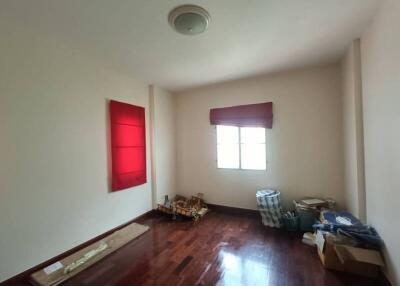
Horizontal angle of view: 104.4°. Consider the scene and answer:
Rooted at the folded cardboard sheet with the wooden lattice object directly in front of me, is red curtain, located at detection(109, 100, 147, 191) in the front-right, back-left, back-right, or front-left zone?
front-left

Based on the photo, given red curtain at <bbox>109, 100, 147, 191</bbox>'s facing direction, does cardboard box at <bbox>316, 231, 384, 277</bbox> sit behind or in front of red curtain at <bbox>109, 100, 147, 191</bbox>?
in front

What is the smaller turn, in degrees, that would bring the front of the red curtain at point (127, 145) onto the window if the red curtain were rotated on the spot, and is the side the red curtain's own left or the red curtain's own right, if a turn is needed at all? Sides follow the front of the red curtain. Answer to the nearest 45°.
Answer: approximately 45° to the red curtain's own left

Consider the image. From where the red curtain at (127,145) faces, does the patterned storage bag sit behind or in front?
in front

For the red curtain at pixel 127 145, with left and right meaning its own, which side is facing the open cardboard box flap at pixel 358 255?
front

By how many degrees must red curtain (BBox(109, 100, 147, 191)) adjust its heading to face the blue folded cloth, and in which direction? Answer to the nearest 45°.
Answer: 0° — it already faces it
